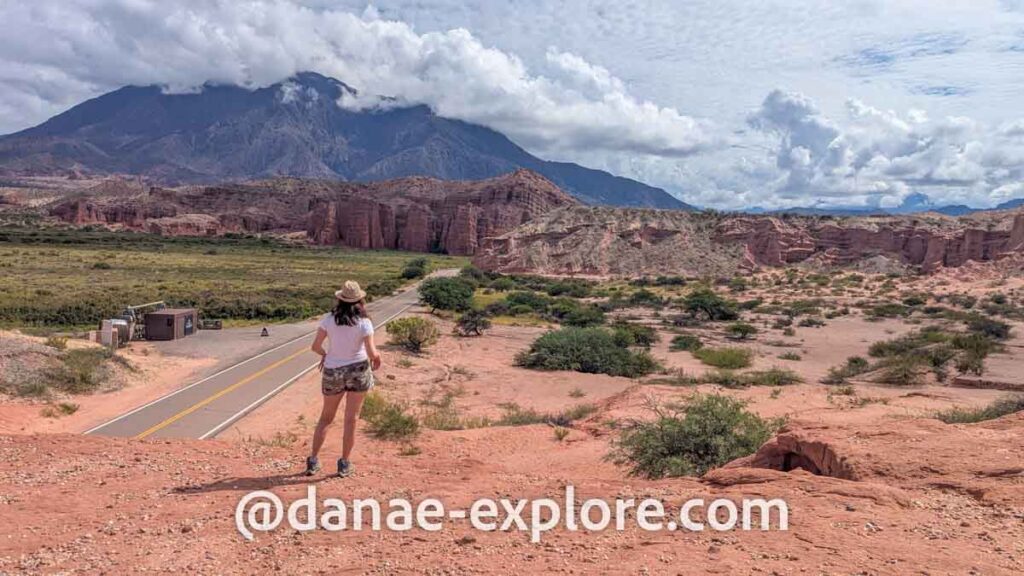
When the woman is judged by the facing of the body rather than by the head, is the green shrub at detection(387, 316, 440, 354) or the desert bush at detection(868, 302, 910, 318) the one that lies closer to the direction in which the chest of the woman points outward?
the green shrub

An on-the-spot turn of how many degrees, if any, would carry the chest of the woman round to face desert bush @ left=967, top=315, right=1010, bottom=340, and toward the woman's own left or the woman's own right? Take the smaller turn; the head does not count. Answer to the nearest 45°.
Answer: approximately 45° to the woman's own right

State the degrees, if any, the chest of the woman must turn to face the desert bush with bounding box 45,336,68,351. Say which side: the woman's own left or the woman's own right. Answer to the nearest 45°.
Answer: approximately 45° to the woman's own left

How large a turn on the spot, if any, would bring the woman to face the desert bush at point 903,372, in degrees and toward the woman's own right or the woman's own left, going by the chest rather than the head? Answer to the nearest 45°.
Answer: approximately 45° to the woman's own right

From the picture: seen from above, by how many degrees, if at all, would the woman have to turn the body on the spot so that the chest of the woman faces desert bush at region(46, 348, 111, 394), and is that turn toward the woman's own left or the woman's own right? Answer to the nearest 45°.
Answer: approximately 45° to the woman's own left

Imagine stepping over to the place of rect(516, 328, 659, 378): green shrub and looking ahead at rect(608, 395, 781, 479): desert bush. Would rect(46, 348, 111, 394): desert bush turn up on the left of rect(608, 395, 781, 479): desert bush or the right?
right

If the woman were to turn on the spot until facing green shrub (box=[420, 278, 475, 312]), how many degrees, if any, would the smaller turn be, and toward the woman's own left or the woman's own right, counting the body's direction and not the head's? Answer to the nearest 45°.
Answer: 0° — they already face it

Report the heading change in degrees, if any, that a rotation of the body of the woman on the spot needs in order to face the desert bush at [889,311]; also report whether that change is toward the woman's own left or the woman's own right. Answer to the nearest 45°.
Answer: approximately 45° to the woman's own right

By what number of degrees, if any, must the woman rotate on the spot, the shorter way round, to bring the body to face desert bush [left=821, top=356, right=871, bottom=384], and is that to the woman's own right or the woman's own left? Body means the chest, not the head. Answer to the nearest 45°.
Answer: approximately 45° to the woman's own right

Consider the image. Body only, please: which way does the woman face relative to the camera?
away from the camera
